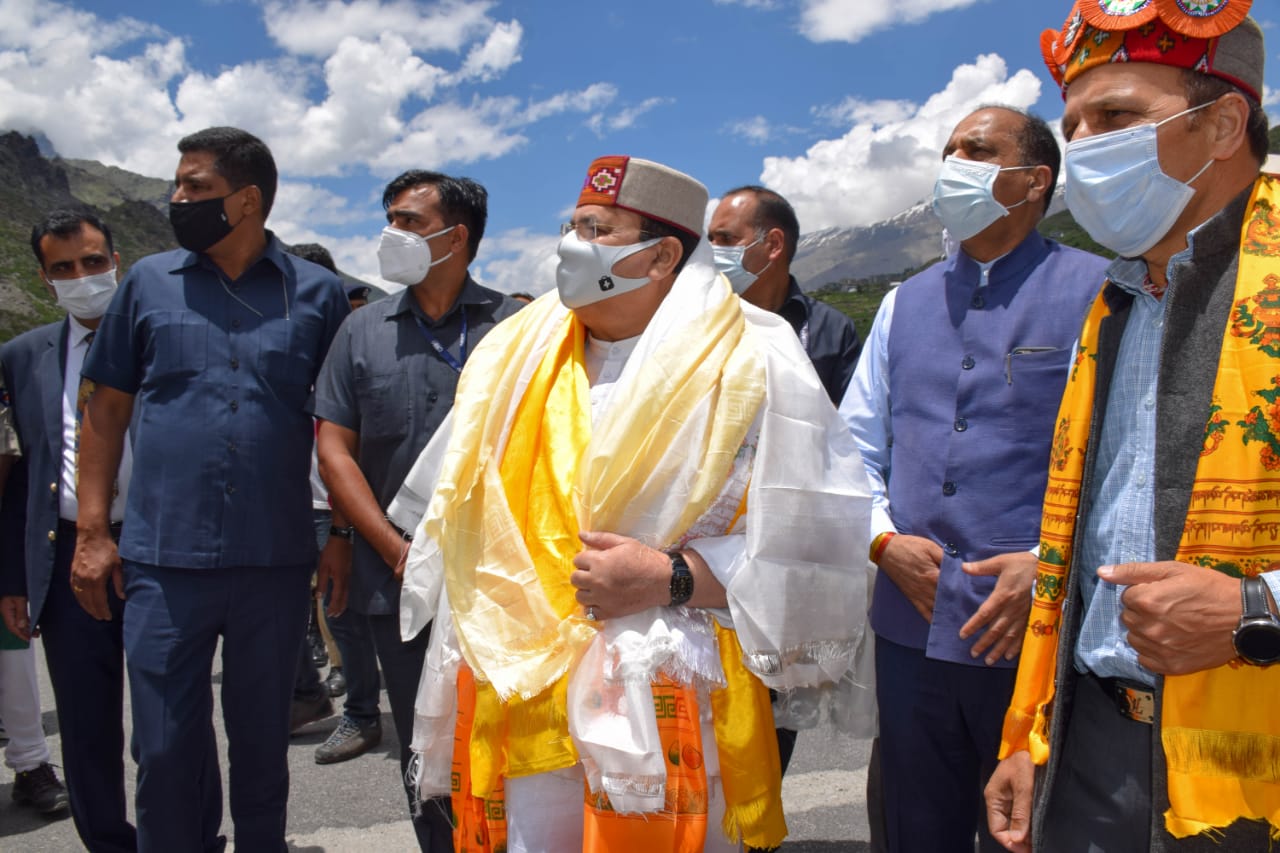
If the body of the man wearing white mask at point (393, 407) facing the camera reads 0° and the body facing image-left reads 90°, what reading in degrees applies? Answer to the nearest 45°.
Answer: approximately 45°

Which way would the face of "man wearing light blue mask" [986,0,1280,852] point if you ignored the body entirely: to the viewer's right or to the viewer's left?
to the viewer's left

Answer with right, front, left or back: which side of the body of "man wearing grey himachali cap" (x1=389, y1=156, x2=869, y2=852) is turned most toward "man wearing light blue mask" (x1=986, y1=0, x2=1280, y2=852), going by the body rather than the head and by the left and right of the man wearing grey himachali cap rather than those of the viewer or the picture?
left

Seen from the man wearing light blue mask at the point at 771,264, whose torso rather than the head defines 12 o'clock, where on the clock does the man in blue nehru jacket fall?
The man in blue nehru jacket is roughly at 10 o'clock from the man wearing light blue mask.

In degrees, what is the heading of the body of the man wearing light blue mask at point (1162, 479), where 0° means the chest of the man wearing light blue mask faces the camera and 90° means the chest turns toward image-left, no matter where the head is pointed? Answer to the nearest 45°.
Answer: approximately 45°

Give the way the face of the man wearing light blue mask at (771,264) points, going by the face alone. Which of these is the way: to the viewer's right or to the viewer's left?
to the viewer's left

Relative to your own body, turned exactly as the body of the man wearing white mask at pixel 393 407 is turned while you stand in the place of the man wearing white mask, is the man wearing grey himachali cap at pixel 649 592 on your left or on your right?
on your left

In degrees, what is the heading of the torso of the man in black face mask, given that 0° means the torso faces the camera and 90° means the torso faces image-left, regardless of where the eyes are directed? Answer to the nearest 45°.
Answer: approximately 0°

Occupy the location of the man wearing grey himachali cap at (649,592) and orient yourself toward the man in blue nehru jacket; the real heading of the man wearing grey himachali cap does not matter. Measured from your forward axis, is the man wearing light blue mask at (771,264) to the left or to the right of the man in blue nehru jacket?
left

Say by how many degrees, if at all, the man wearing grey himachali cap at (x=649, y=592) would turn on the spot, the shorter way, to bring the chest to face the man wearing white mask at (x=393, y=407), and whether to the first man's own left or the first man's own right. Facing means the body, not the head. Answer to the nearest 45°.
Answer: approximately 90° to the first man's own right

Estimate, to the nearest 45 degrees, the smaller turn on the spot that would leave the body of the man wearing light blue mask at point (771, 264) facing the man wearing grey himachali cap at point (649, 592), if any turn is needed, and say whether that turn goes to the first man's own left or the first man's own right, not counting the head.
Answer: approximately 45° to the first man's own left
